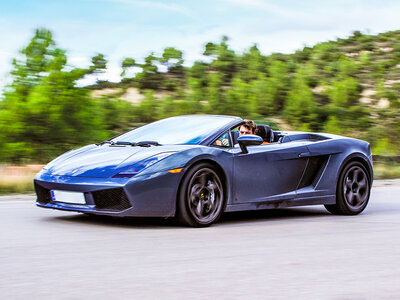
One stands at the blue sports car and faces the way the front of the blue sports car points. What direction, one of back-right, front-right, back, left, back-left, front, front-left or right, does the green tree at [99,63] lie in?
back-right

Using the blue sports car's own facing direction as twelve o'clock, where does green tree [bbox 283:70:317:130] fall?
The green tree is roughly at 5 o'clock from the blue sports car.

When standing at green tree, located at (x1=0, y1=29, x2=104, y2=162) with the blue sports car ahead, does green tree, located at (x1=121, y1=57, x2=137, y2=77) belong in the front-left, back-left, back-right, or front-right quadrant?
back-left

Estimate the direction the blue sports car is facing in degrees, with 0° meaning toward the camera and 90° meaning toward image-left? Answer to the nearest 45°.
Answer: approximately 45°

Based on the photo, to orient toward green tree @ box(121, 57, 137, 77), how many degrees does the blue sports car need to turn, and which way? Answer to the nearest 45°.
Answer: approximately 135° to its right

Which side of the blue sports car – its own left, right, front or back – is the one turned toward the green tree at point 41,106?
right
